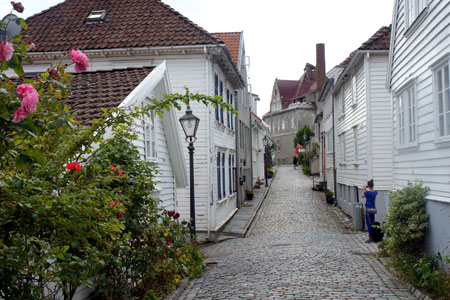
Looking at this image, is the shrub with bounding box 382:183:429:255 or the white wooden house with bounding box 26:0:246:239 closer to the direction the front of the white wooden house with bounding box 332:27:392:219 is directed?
the white wooden house

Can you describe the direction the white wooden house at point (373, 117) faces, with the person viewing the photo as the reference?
facing to the left of the viewer

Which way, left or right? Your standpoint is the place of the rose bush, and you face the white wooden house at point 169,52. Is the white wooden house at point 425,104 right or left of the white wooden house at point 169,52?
right

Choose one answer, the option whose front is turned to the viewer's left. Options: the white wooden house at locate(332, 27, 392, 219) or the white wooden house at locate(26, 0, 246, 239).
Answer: the white wooden house at locate(332, 27, 392, 219)

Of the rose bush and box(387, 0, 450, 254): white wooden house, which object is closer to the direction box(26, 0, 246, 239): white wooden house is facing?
the white wooden house

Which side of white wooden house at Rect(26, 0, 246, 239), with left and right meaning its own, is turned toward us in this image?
right

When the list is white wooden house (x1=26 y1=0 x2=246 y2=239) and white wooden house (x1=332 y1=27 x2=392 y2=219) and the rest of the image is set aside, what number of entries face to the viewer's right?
1

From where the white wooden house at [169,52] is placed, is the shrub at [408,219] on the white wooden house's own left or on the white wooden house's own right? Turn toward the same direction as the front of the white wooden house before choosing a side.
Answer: on the white wooden house's own right

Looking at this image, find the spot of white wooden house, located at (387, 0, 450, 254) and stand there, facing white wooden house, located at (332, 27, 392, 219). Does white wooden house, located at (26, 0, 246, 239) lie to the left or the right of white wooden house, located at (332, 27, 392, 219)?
left

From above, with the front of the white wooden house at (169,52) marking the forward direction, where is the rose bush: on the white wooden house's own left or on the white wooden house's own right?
on the white wooden house's own right

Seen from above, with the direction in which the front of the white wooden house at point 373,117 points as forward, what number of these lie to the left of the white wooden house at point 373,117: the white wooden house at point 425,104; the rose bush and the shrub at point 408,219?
3

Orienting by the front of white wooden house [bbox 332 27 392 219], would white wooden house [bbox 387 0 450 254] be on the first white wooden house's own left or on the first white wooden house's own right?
on the first white wooden house's own left

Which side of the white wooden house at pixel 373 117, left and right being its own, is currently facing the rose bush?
left

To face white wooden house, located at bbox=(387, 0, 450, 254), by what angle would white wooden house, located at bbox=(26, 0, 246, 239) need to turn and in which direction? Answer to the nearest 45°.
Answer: approximately 45° to its right
